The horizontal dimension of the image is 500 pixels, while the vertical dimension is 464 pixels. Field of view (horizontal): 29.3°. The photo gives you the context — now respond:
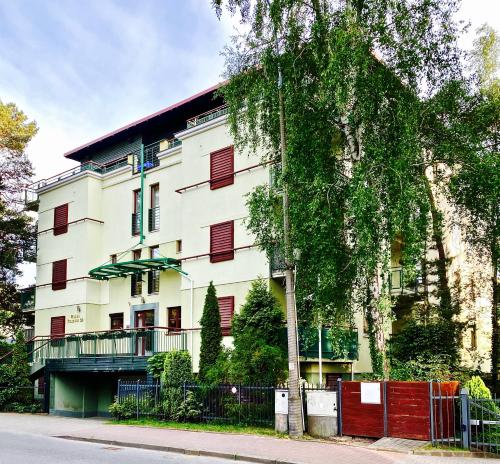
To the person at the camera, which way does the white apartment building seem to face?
facing the viewer and to the left of the viewer

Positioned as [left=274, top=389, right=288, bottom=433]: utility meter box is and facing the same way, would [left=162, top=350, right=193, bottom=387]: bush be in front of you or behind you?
behind

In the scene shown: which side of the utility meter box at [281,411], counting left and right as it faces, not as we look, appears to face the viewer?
front

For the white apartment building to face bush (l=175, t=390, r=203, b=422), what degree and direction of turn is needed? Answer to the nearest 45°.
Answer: approximately 45° to its left

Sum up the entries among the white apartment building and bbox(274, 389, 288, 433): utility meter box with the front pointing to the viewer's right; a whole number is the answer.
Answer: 0

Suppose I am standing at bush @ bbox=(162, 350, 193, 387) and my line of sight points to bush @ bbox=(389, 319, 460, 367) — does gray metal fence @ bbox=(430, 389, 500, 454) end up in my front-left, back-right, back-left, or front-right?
front-right
